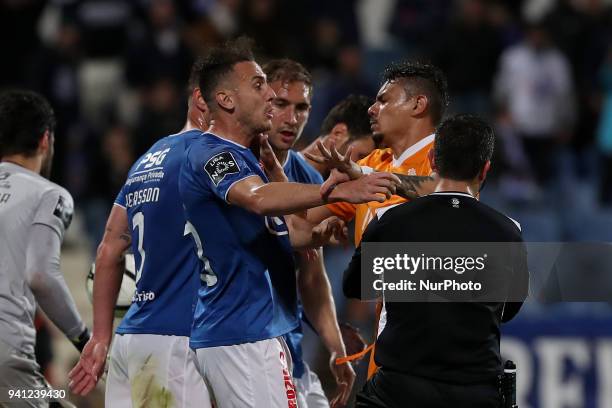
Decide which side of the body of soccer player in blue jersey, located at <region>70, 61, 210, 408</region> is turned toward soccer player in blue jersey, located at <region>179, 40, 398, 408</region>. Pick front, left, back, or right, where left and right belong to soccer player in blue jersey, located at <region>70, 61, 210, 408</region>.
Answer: right

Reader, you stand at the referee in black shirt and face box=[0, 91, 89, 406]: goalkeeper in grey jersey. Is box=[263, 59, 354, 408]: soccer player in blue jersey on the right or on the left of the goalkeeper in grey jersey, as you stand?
right

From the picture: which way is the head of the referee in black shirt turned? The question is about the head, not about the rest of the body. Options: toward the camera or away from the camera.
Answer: away from the camera

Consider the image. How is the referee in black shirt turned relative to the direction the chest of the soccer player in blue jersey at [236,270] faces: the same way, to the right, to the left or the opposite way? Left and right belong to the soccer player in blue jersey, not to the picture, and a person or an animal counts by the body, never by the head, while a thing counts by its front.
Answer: to the left

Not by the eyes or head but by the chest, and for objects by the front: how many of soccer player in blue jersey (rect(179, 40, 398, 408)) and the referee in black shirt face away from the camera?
1

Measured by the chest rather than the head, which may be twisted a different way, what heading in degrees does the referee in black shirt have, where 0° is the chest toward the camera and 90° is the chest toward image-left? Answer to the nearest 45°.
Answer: approximately 180°

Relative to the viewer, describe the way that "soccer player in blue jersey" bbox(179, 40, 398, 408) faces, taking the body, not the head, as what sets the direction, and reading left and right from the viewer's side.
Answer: facing to the right of the viewer
